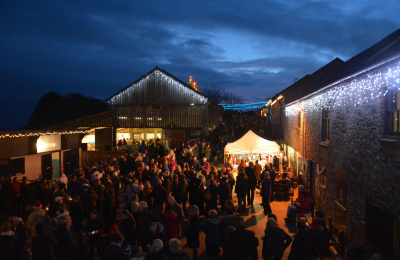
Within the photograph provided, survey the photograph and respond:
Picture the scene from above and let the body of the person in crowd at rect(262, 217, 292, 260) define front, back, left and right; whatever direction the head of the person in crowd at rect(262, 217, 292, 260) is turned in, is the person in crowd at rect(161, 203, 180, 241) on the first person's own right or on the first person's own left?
on the first person's own left

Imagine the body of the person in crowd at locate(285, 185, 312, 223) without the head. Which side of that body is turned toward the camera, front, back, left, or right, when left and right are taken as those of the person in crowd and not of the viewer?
left

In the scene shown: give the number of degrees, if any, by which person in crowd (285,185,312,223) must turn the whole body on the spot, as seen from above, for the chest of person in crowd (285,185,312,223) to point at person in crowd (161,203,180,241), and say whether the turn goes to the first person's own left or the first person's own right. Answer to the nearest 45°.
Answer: approximately 45° to the first person's own left

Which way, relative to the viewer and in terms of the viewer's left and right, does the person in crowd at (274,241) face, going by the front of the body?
facing away from the viewer

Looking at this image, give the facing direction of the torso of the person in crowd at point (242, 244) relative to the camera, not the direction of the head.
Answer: away from the camera

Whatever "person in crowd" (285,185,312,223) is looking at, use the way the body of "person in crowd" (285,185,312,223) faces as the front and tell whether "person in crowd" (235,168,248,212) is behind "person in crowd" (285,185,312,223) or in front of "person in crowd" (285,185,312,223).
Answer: in front

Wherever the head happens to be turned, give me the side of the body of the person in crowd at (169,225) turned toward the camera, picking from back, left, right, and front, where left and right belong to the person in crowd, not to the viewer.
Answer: back

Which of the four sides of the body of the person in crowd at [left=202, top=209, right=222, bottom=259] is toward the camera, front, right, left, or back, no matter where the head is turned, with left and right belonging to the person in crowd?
back

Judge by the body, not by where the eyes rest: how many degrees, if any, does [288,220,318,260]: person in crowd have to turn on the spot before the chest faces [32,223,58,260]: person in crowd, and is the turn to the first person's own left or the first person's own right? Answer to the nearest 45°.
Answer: approximately 90° to the first person's own left

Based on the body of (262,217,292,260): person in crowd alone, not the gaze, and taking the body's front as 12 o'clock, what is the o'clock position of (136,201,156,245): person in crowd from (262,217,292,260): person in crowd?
(136,201,156,245): person in crowd is roughly at 9 o'clock from (262,217,292,260): person in crowd.

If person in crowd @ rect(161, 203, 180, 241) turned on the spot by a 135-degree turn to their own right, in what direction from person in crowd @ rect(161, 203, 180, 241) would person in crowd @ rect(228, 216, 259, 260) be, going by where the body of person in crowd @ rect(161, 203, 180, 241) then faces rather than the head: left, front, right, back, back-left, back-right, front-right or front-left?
front

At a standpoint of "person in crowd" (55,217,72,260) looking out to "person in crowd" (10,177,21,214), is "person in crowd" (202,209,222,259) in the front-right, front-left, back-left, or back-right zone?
back-right

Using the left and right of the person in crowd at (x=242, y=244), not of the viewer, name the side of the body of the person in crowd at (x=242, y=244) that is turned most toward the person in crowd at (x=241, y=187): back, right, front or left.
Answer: front

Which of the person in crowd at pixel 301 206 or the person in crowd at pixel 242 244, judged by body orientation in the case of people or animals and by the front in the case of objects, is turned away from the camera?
the person in crowd at pixel 242 244

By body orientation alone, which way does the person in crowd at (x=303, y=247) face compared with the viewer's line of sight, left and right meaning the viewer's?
facing away from the viewer
